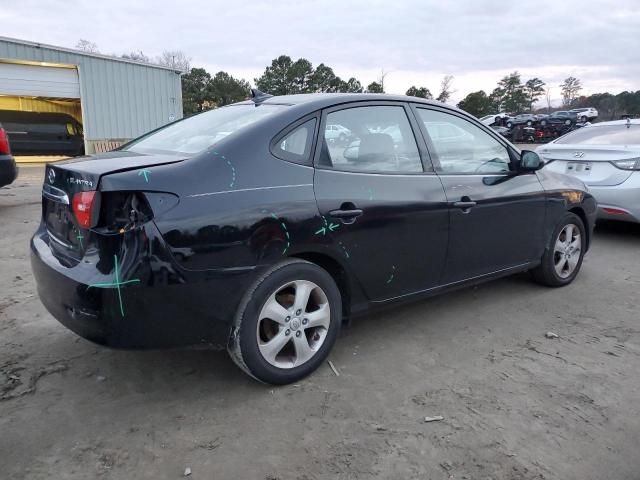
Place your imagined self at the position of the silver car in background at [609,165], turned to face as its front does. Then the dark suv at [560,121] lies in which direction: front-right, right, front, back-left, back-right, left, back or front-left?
front-left

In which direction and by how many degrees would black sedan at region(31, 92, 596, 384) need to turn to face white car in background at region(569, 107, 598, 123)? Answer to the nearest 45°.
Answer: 0° — it already faces it

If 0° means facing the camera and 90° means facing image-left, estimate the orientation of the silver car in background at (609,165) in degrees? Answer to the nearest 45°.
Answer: approximately 225°

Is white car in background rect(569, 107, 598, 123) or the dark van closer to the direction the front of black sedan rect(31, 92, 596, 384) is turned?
the white car in background

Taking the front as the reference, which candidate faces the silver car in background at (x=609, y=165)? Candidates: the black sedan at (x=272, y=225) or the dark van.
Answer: the black sedan

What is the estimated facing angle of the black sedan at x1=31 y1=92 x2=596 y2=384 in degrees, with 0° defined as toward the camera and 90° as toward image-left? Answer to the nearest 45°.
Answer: approximately 225°

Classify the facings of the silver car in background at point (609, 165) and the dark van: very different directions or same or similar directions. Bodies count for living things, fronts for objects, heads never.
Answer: very different directions

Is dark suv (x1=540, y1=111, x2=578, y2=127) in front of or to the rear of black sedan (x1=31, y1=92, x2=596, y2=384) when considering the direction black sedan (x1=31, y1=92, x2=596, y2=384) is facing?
in front

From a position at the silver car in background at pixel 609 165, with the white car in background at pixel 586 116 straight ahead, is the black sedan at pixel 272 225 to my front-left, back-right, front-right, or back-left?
back-left
